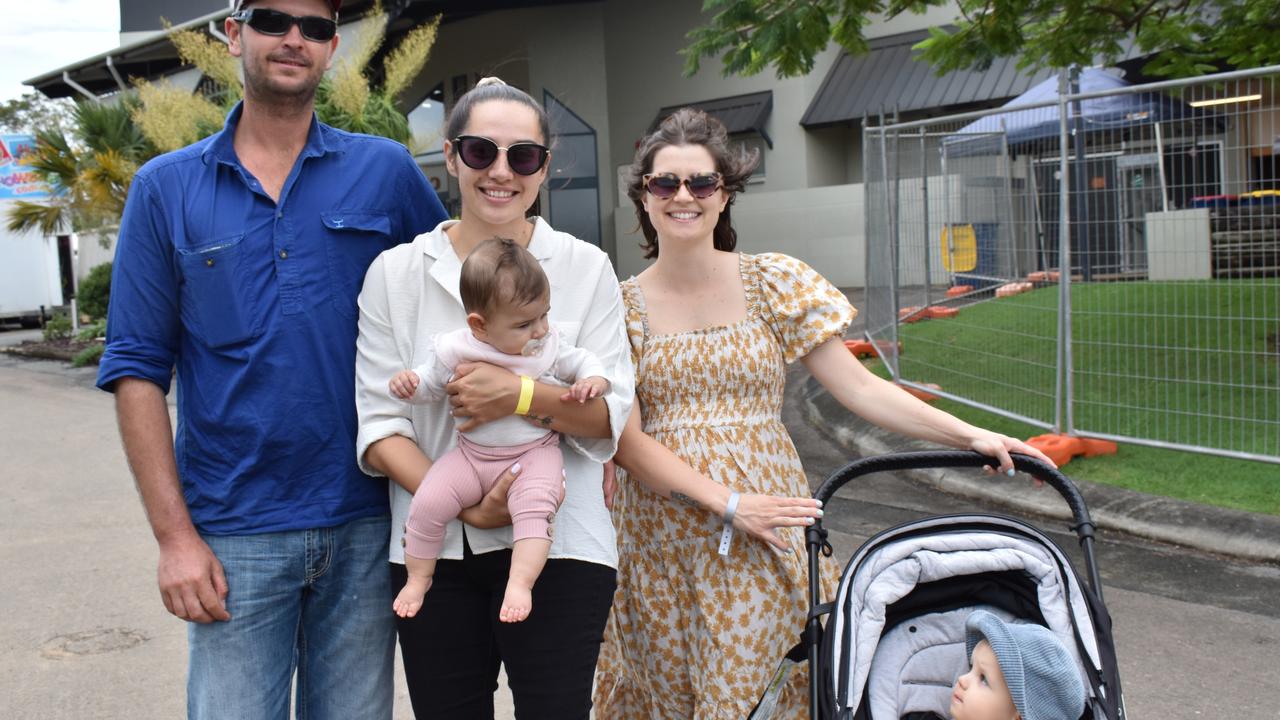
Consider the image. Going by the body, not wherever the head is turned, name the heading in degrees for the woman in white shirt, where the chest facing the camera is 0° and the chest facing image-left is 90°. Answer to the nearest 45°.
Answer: approximately 0°

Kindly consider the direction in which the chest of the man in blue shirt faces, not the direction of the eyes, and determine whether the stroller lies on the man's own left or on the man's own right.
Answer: on the man's own left

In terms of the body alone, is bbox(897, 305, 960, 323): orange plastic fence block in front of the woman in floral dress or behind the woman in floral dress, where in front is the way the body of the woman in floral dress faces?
behind

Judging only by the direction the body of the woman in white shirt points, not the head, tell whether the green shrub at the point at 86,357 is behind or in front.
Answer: behind

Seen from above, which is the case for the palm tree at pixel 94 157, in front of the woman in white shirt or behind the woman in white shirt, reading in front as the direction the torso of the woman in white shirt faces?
behind

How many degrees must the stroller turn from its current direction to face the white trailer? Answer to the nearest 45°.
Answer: approximately 135° to its right

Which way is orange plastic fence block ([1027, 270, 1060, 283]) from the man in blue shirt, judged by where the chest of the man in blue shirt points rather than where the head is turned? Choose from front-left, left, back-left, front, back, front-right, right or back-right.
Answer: back-left

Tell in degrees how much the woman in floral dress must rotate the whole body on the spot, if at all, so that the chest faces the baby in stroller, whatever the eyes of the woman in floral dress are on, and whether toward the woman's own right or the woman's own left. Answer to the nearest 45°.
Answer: approximately 45° to the woman's own left
